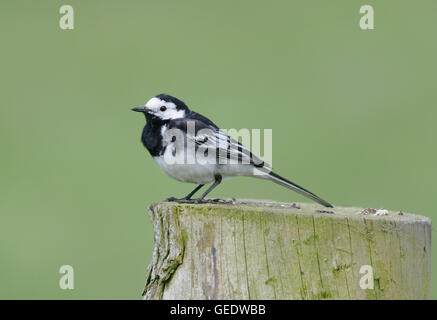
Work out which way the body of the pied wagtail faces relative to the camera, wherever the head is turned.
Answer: to the viewer's left
